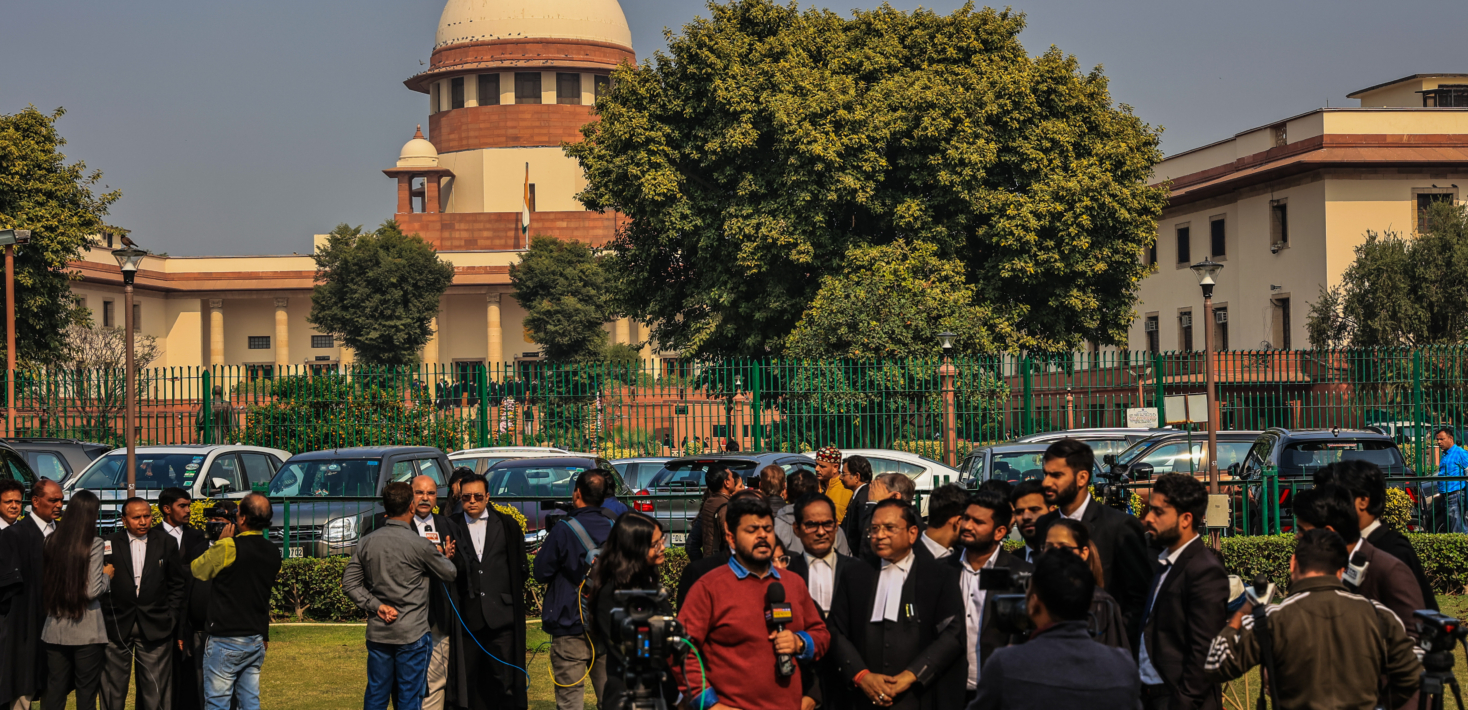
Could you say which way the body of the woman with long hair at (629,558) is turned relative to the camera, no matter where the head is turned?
to the viewer's right

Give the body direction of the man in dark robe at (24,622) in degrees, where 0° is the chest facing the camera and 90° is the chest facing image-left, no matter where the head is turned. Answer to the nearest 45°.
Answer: approximately 315°

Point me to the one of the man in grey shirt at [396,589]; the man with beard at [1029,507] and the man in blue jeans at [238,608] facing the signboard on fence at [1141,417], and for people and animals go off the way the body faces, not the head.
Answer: the man in grey shirt

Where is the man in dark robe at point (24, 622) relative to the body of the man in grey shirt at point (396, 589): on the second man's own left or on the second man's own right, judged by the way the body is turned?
on the second man's own left

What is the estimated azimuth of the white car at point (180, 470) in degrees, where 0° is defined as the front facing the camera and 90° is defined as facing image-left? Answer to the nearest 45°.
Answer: approximately 45°

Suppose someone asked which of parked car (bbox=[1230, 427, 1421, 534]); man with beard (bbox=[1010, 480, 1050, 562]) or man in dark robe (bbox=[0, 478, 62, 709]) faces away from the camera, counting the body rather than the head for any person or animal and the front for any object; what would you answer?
the parked car

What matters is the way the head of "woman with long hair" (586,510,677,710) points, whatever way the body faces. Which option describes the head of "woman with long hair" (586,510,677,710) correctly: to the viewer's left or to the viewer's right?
to the viewer's right

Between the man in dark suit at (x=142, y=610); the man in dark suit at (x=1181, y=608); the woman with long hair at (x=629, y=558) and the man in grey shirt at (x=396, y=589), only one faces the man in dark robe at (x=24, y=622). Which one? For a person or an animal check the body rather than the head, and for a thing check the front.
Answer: the man in dark suit at (x=1181, y=608)

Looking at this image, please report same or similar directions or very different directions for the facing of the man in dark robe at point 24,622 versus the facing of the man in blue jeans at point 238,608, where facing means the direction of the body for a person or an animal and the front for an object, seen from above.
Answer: very different directions
